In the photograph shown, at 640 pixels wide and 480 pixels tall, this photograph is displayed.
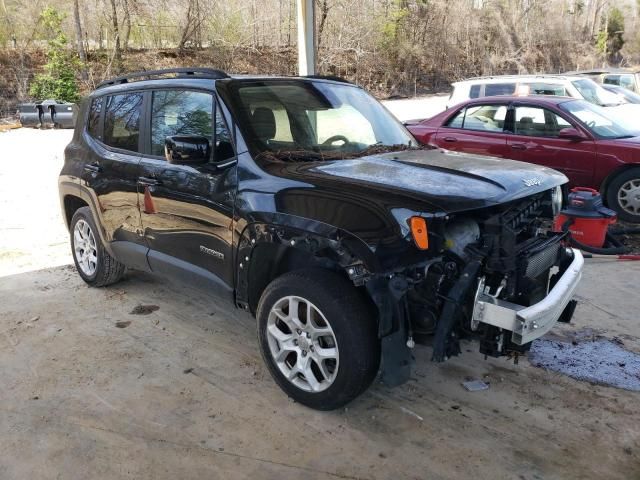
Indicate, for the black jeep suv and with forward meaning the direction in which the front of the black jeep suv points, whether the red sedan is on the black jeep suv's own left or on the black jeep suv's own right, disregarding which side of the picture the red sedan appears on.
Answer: on the black jeep suv's own left

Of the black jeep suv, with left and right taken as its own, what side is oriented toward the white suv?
left

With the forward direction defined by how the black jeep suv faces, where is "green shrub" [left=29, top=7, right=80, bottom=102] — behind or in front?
behind

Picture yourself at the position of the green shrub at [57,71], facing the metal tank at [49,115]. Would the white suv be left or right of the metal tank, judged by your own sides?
left

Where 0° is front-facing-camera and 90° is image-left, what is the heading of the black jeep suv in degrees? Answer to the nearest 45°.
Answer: approximately 315°

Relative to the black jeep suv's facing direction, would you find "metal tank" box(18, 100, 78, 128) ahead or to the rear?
to the rear

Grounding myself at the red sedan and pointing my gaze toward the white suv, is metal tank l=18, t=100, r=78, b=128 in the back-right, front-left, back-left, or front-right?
front-left
